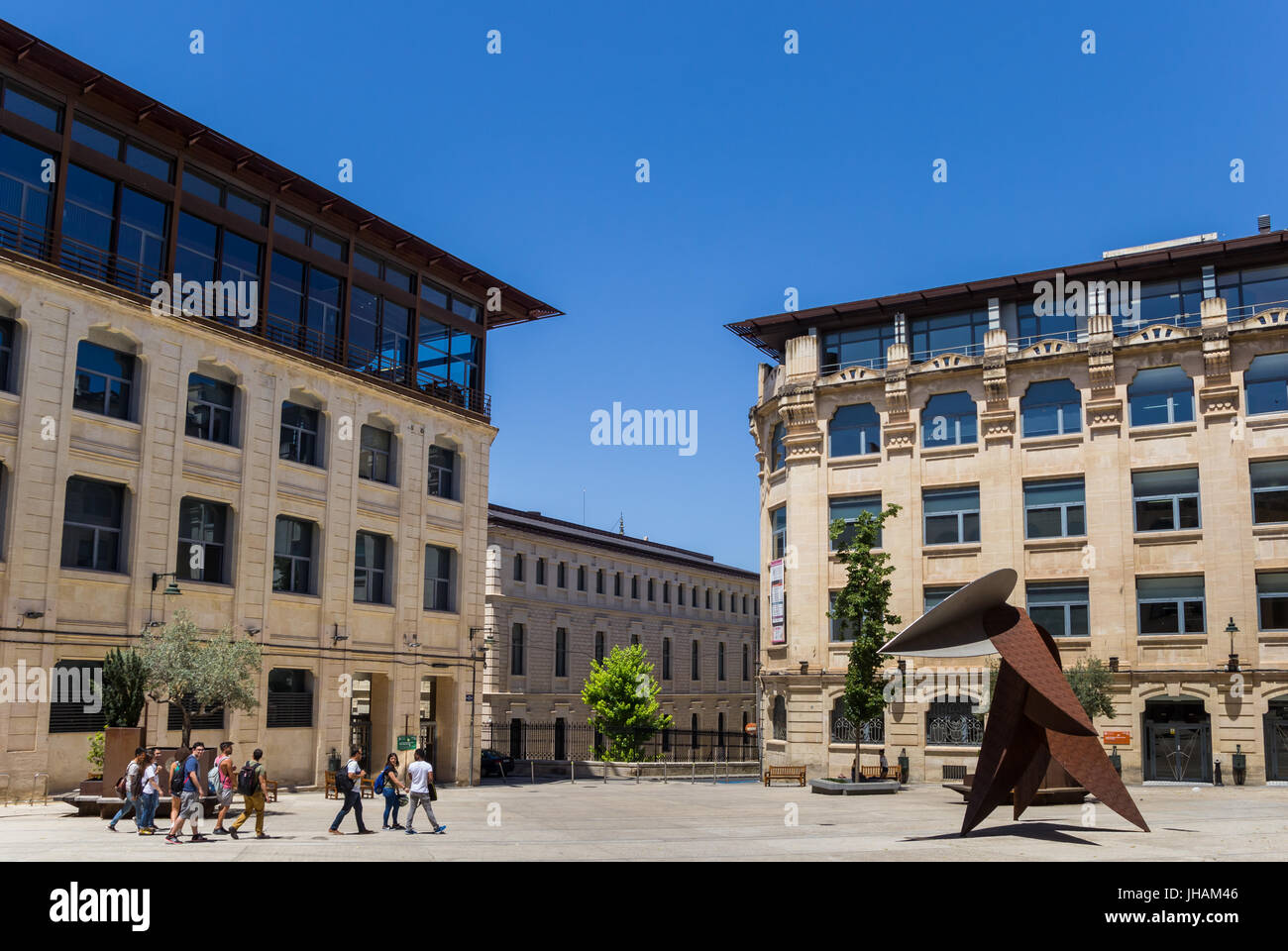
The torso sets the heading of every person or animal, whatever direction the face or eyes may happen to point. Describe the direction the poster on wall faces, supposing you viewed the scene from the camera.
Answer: facing the viewer and to the left of the viewer

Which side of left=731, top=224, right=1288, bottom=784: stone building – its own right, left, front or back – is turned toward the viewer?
front

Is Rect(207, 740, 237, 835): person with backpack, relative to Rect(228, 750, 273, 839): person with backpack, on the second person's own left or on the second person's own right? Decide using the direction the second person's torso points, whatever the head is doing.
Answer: on the second person's own left

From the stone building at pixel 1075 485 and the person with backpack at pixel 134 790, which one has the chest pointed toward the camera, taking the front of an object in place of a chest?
the stone building

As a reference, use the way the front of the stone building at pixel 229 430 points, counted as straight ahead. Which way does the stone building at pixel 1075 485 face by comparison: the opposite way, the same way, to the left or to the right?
to the right

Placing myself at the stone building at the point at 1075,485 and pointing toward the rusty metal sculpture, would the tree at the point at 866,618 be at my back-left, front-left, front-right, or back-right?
front-right

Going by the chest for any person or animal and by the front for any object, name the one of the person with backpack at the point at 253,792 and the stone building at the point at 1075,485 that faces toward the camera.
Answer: the stone building

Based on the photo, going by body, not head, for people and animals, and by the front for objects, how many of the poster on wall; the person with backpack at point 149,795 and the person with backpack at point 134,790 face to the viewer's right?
2

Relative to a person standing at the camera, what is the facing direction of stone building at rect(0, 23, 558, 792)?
facing the viewer and to the right of the viewer
